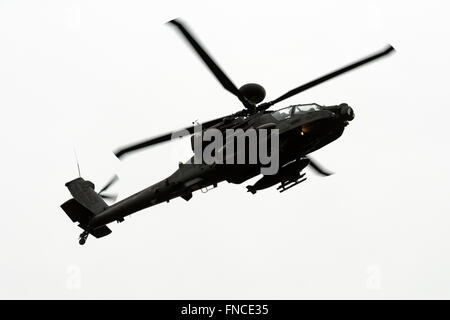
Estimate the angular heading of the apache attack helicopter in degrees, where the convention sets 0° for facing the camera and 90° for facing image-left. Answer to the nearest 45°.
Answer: approximately 270°
